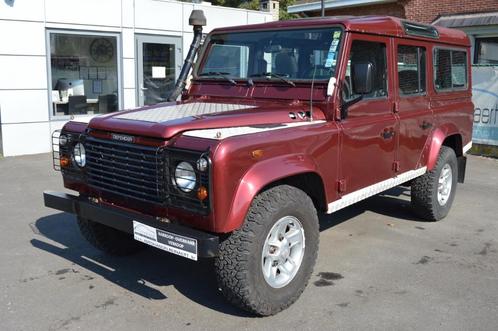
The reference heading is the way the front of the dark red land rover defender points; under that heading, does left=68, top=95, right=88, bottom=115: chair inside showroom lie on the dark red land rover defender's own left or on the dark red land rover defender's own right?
on the dark red land rover defender's own right

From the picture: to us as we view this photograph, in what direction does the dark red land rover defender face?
facing the viewer and to the left of the viewer

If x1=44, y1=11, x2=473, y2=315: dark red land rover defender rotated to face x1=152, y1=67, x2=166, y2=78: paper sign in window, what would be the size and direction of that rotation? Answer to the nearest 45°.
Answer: approximately 135° to its right
